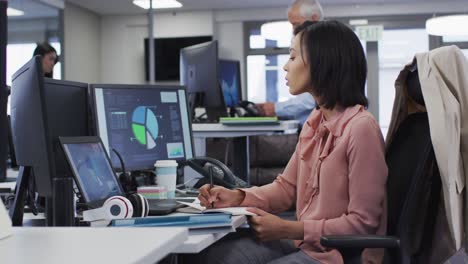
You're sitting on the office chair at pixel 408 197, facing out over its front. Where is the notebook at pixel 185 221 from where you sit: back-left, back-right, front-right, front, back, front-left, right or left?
front-left

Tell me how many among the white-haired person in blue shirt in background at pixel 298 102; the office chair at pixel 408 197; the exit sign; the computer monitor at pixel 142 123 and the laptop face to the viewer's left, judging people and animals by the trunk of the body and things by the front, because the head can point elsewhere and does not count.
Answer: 2

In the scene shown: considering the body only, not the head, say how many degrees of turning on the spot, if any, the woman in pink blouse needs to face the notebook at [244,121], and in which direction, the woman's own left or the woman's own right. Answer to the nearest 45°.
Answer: approximately 90° to the woman's own right

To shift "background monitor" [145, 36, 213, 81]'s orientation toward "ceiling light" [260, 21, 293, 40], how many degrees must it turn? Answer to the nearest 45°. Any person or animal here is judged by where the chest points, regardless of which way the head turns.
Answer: approximately 45° to its left

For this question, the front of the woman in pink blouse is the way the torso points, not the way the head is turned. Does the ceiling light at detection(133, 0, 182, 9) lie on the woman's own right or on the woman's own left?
on the woman's own right

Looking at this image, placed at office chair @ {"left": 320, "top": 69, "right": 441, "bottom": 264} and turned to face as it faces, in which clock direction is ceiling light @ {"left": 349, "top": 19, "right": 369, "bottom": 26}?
The ceiling light is roughly at 3 o'clock from the office chair.

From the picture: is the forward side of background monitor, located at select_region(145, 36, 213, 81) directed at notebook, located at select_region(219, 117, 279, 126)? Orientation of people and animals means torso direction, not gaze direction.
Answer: yes

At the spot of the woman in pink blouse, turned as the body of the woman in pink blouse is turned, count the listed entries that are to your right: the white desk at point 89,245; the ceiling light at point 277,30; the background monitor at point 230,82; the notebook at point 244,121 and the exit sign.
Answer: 4

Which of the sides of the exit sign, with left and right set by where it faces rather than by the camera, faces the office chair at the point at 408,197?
front

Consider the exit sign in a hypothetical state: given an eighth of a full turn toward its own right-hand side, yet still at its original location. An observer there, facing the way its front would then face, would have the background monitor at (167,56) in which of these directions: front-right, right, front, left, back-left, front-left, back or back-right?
front-right

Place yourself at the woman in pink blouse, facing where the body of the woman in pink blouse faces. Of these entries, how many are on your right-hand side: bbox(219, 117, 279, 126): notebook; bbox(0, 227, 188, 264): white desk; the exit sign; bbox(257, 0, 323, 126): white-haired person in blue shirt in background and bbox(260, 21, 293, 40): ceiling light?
4

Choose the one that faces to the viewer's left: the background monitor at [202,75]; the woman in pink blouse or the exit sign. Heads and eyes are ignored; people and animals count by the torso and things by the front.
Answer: the woman in pink blouse

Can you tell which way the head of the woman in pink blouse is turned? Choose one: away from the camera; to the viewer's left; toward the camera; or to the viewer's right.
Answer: to the viewer's left

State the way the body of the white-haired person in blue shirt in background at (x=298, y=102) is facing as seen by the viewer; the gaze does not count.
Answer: to the viewer's left
